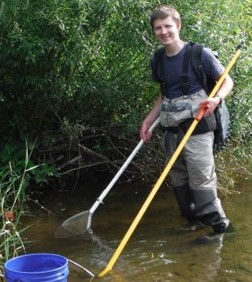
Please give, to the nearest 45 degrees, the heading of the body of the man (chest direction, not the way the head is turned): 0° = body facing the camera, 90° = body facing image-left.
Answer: approximately 45°

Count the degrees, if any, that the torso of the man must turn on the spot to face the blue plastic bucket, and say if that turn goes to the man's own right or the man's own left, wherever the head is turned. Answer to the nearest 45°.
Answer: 0° — they already face it
